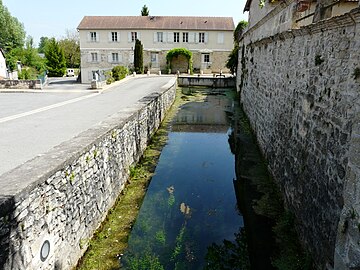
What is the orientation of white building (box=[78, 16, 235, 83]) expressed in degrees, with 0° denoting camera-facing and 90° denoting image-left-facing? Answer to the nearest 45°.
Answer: approximately 0°

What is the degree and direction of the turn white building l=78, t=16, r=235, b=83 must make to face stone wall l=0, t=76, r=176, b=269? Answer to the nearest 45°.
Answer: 0° — it already faces it

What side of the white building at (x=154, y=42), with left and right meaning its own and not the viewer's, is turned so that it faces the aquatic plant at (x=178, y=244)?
front

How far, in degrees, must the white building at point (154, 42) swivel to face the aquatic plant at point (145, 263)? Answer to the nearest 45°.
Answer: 0° — it already faces it

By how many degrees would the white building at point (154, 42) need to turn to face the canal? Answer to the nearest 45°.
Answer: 0° — it already faces it

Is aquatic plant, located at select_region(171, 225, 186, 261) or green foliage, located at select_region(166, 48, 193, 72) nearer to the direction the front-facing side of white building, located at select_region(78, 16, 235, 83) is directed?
the aquatic plant

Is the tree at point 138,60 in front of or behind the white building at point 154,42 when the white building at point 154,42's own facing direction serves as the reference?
in front

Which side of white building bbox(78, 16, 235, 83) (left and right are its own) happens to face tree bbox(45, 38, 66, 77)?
right

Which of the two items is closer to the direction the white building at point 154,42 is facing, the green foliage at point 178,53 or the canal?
the canal

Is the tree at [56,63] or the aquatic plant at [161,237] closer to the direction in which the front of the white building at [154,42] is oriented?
the aquatic plant
